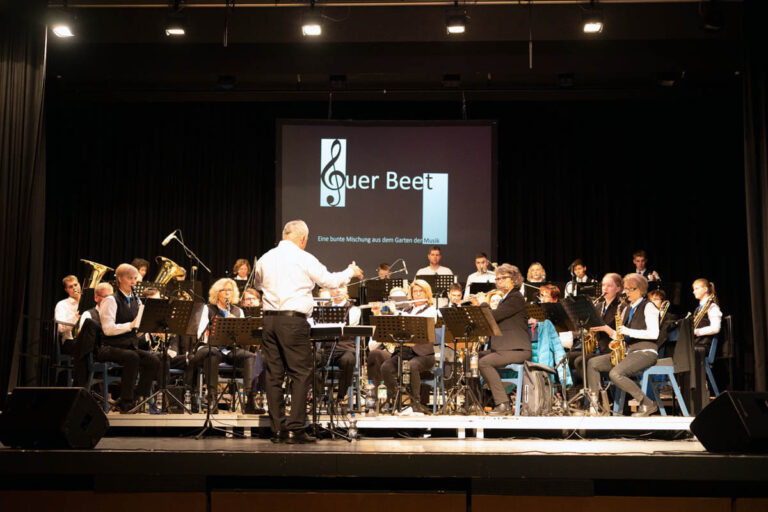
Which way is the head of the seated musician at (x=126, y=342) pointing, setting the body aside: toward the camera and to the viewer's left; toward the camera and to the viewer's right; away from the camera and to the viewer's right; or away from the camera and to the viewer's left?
toward the camera and to the viewer's right

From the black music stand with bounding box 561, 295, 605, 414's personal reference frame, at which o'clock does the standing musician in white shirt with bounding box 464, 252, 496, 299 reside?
The standing musician in white shirt is roughly at 10 o'clock from the black music stand.

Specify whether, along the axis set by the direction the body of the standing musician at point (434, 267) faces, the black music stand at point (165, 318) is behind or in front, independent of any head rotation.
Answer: in front

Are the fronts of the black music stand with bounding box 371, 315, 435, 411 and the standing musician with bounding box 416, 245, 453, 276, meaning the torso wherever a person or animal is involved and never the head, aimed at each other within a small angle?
yes

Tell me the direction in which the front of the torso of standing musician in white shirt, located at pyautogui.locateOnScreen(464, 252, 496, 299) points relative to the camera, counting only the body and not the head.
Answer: toward the camera

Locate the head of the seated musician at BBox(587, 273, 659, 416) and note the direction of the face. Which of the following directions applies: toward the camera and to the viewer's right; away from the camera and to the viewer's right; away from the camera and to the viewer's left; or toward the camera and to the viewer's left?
toward the camera and to the viewer's left

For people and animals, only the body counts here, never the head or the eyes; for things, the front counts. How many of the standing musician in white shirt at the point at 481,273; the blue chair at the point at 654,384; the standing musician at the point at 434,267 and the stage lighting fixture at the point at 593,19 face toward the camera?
3

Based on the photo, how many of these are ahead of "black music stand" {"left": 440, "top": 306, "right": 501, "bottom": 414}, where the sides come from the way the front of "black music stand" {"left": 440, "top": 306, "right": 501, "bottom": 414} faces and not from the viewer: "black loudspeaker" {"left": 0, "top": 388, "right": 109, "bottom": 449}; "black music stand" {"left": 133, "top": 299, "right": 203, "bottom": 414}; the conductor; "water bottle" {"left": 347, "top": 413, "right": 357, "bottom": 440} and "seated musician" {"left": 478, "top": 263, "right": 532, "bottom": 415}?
1

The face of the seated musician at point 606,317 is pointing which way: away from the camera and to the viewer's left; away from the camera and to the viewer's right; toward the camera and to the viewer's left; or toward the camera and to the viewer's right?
toward the camera and to the viewer's left

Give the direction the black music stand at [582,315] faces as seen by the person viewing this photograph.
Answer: facing away from the viewer and to the right of the viewer

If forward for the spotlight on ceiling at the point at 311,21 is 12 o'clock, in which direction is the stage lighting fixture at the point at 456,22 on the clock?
The stage lighting fixture is roughly at 9 o'clock from the spotlight on ceiling.

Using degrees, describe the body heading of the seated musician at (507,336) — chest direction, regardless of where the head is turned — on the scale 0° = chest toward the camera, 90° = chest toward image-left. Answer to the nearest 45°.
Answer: approximately 90°

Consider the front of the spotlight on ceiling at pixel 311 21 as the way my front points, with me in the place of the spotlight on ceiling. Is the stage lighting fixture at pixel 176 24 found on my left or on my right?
on my right

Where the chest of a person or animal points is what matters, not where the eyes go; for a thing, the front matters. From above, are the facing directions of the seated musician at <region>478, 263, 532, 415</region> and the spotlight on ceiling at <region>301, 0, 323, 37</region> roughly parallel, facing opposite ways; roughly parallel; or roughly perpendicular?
roughly perpendicular
